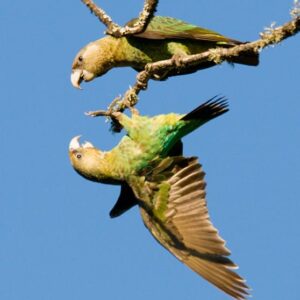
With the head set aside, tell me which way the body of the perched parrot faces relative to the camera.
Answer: to the viewer's left
